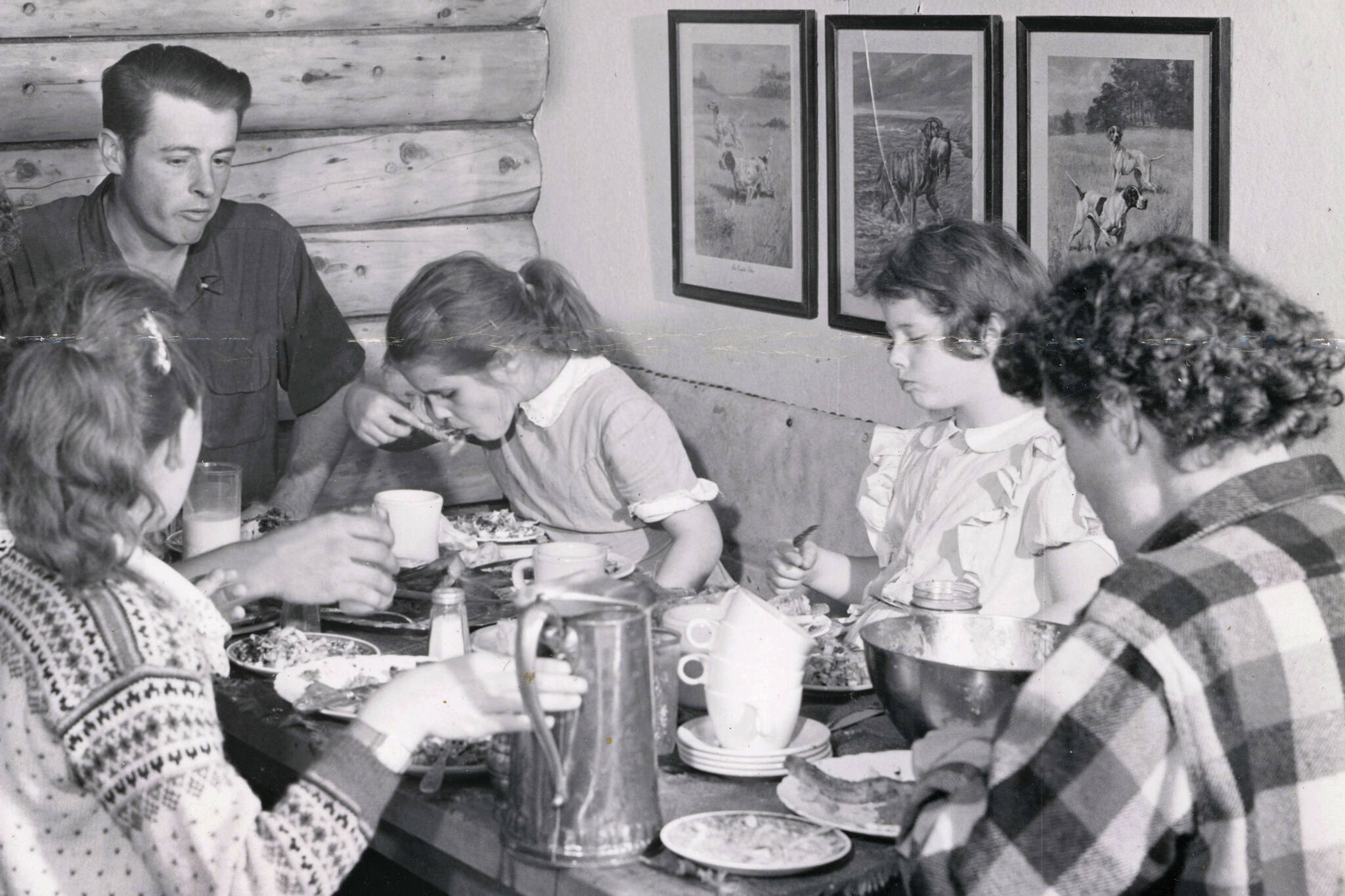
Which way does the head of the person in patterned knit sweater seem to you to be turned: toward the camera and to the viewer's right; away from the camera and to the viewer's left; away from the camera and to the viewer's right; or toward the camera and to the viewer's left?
away from the camera and to the viewer's right

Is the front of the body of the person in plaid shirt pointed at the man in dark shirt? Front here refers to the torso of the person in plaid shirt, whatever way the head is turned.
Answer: yes

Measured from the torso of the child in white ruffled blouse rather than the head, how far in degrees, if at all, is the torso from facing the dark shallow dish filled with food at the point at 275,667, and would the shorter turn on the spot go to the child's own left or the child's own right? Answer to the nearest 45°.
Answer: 0° — they already face it

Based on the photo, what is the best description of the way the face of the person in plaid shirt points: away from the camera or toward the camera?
away from the camera

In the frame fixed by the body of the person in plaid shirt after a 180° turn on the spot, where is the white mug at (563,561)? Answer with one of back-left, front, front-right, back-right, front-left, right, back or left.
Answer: back

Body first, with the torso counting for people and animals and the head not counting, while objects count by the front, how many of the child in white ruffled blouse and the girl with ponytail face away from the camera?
0

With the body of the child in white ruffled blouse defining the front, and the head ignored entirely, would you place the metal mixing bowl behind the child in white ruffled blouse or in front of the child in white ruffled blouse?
in front

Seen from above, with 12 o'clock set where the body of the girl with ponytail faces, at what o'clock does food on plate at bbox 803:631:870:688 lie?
The food on plate is roughly at 10 o'clock from the girl with ponytail.

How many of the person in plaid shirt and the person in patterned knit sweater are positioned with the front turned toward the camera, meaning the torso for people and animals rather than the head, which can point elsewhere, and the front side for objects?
0

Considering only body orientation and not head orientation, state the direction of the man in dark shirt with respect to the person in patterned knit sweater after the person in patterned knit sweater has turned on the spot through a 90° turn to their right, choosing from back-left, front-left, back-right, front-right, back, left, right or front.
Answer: back-left

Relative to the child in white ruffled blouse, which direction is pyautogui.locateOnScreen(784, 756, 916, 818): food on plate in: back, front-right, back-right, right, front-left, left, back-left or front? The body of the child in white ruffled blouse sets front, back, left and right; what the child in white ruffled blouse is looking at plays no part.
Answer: front-left

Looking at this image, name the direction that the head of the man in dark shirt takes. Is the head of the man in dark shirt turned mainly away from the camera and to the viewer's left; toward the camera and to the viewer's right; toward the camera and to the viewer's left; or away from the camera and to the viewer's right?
toward the camera and to the viewer's right

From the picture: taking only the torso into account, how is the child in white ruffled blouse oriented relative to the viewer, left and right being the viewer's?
facing the viewer and to the left of the viewer

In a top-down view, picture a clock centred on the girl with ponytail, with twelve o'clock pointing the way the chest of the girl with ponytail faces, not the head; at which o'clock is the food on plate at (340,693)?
The food on plate is roughly at 11 o'clock from the girl with ponytail.
